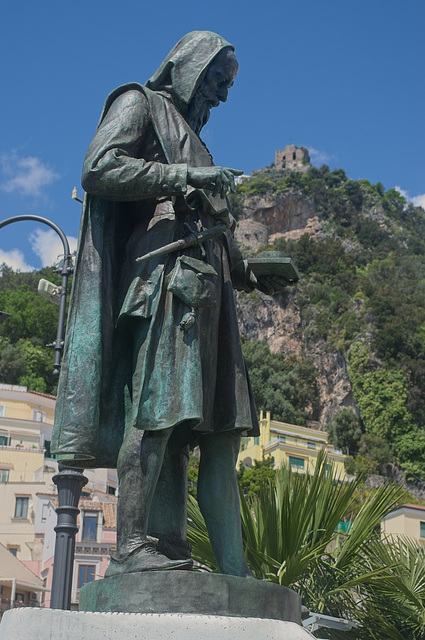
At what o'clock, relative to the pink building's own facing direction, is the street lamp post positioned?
The street lamp post is roughly at 12 o'clock from the pink building.

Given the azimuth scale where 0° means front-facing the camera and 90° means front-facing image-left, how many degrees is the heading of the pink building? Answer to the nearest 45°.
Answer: approximately 0°

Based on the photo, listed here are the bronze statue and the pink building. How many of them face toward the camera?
1

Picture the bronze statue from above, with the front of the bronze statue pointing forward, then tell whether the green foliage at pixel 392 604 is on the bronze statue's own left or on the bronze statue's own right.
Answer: on the bronze statue's own left

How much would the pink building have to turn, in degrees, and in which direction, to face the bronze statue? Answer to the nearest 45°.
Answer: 0° — it already faces it

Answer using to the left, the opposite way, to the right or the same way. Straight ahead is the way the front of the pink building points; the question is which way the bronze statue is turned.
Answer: to the left

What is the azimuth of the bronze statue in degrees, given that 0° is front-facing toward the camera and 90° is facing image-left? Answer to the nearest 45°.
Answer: approximately 270°

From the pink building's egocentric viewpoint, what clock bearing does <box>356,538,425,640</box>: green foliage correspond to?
The green foliage is roughly at 12 o'clock from the pink building.

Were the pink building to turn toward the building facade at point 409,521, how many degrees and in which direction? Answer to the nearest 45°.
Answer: approximately 45° to its left

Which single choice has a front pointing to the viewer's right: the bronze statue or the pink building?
the bronze statue

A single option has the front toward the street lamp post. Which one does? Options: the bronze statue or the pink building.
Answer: the pink building
